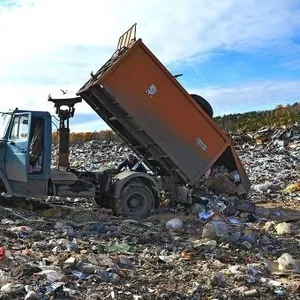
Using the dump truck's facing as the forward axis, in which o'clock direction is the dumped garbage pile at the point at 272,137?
The dumped garbage pile is roughly at 4 o'clock from the dump truck.

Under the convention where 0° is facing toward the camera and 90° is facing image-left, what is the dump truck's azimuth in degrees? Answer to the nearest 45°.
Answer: approximately 90°

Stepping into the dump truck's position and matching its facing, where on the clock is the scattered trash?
The scattered trash is roughly at 8 o'clock from the dump truck.
